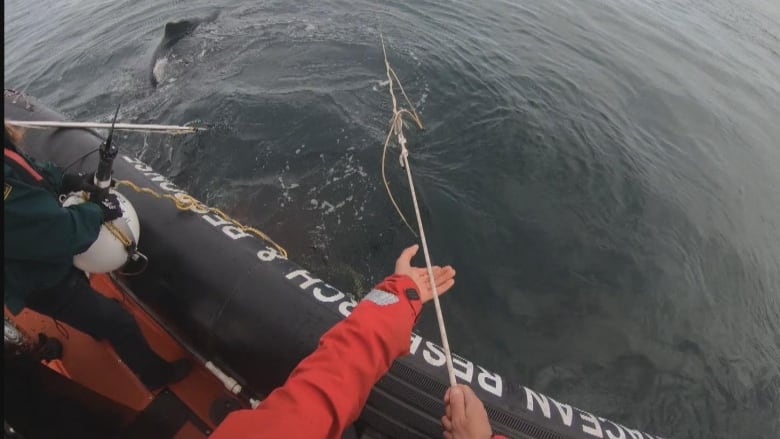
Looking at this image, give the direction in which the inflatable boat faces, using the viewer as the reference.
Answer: facing away from the viewer and to the left of the viewer

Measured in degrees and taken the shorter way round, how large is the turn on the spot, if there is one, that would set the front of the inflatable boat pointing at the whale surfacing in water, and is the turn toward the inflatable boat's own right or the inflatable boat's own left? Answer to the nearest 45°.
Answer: approximately 45° to the inflatable boat's own right
